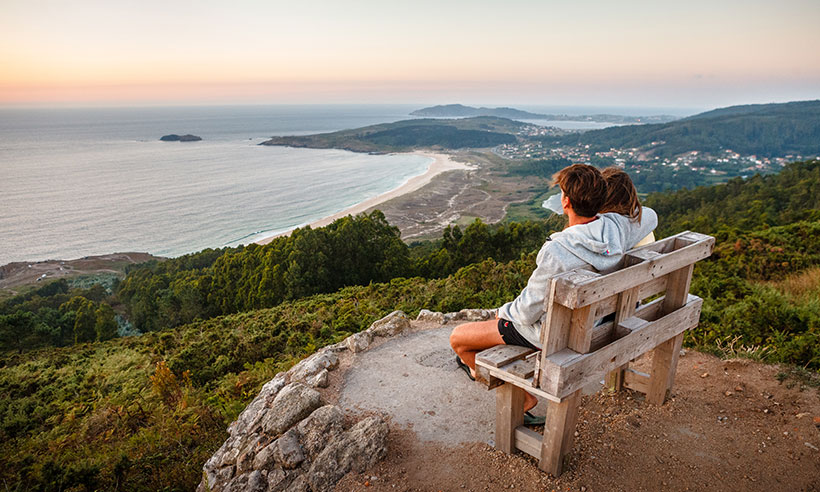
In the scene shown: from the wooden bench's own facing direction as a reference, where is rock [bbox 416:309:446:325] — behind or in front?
in front

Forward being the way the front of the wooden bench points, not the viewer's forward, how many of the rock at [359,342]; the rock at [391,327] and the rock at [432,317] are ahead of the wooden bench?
3

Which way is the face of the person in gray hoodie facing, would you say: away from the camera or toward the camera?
away from the camera

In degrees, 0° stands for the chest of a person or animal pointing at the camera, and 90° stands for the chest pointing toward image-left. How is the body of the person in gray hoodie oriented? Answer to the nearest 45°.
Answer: approximately 135°

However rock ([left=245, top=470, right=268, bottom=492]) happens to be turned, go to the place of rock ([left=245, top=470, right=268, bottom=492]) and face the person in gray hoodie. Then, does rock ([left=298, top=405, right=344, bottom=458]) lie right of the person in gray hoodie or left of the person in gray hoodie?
left

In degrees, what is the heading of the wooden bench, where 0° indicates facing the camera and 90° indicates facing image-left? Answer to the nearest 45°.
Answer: approximately 135°

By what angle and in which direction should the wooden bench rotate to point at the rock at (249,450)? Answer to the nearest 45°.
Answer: approximately 45° to its left

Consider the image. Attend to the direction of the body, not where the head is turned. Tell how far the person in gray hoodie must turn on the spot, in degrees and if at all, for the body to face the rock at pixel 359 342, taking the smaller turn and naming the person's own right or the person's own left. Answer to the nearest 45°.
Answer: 0° — they already face it

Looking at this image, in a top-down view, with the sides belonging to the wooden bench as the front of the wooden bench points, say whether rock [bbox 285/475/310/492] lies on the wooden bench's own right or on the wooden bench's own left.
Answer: on the wooden bench's own left

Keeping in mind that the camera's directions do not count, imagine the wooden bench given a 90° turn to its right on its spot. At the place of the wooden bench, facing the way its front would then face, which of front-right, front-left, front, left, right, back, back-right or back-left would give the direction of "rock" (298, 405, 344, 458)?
back-left
